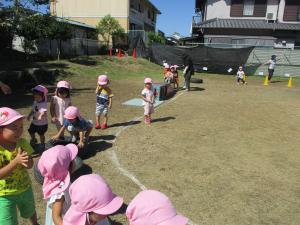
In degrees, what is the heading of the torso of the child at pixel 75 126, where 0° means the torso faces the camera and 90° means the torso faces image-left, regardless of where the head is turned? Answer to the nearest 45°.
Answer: approximately 45°

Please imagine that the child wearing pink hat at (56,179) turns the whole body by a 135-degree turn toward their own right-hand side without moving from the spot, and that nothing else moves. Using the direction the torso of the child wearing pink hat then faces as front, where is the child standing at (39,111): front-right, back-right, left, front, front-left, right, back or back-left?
back-right

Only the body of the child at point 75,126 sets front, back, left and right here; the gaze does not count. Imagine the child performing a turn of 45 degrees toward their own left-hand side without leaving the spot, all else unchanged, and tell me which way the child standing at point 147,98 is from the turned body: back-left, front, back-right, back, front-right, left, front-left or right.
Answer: back-left

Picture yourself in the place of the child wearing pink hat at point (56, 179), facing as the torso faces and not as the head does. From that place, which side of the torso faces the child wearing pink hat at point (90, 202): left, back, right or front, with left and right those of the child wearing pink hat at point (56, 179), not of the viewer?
right
